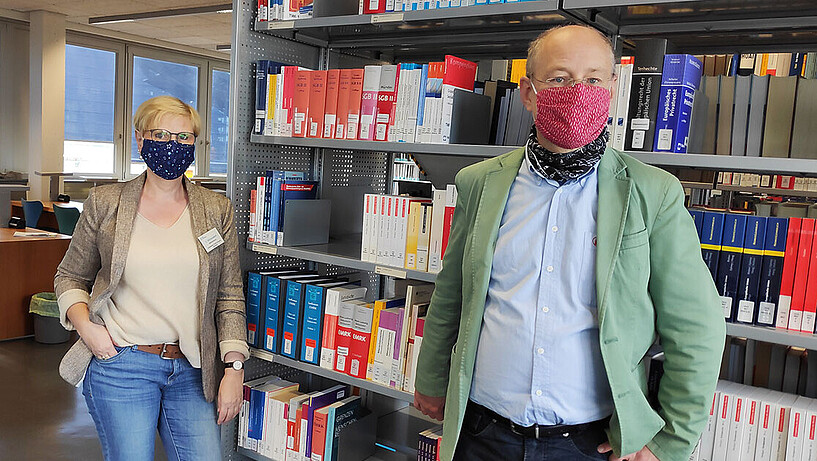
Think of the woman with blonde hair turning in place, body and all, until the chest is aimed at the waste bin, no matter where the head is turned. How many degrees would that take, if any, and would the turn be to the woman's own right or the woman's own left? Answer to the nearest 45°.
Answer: approximately 180°

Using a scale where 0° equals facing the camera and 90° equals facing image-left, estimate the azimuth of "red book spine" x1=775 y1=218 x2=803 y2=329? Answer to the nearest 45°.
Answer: approximately 0°

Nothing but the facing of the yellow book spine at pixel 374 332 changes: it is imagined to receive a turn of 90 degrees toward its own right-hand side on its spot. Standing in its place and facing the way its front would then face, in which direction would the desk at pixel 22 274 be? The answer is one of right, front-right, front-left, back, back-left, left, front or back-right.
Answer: front-right

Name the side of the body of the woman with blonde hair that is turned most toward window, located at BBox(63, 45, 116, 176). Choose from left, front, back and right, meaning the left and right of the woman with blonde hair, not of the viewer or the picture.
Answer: back

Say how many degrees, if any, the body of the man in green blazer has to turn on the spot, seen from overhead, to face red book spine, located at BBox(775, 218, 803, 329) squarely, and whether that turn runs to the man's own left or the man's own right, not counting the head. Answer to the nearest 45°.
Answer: approximately 135° to the man's own left

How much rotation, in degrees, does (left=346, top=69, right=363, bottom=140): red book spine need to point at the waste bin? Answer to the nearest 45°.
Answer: approximately 135° to its right
